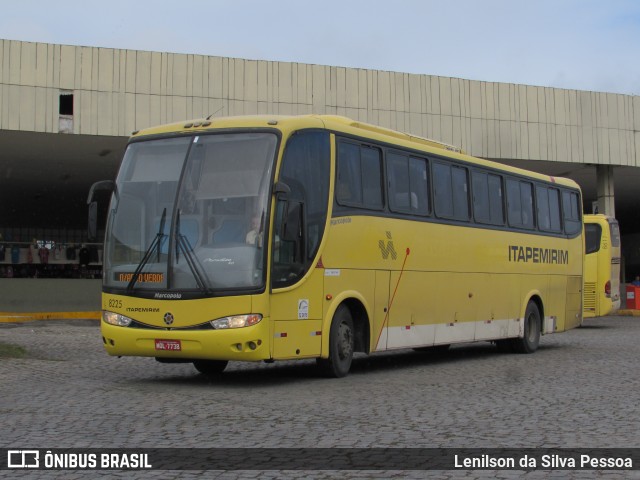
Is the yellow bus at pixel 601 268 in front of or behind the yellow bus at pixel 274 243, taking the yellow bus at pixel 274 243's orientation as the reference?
behind

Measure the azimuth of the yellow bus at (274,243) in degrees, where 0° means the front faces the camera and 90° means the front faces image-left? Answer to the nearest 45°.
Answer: approximately 45°

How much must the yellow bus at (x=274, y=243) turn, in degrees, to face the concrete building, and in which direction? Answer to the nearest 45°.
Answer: approximately 135° to its right
